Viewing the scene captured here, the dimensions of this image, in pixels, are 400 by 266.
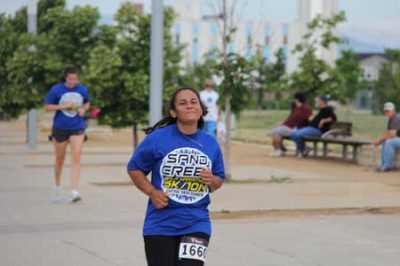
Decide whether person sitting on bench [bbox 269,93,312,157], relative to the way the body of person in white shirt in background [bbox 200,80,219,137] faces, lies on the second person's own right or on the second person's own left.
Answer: on the second person's own left

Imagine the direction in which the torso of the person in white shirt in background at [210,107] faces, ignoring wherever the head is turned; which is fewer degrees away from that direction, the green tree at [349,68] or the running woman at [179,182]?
the running woman

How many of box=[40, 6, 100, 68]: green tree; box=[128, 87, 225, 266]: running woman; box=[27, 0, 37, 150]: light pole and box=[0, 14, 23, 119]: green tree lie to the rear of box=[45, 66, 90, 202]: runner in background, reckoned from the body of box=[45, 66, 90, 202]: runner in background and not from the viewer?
3

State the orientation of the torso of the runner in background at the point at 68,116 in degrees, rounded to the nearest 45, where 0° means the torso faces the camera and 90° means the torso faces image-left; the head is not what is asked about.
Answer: approximately 0°

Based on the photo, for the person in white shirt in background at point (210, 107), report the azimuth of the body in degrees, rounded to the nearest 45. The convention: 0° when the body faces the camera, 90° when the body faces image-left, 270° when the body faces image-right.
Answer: approximately 0°

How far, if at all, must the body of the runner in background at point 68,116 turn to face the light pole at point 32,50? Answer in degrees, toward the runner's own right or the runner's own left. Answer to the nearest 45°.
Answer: approximately 180°

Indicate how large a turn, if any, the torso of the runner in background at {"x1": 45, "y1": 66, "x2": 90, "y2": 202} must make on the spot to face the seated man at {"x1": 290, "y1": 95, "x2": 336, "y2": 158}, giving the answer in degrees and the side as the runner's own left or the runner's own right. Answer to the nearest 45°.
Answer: approximately 135° to the runner's own left

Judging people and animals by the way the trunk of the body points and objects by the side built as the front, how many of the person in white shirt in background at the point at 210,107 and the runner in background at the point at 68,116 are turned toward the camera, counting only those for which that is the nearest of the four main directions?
2

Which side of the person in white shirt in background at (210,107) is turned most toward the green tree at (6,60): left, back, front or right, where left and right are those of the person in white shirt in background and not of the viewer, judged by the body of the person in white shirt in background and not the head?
right
